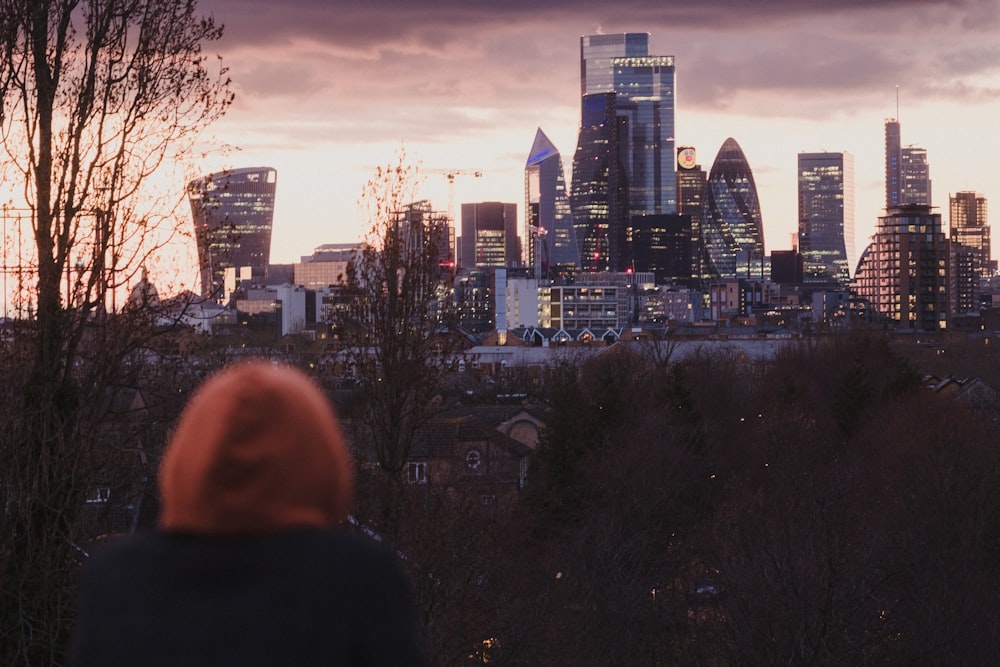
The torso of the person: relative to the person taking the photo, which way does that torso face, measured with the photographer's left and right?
facing away from the viewer

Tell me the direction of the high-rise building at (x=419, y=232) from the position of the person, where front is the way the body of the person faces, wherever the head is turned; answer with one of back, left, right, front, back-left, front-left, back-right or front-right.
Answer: front

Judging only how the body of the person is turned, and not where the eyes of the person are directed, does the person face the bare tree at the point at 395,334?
yes

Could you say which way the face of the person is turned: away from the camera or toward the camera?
away from the camera
